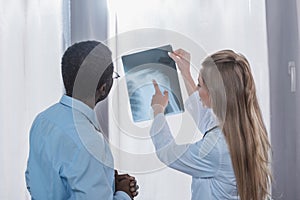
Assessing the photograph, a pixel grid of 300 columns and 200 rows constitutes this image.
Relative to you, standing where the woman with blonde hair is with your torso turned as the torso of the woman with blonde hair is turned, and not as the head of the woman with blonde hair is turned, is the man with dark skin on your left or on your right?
on your left

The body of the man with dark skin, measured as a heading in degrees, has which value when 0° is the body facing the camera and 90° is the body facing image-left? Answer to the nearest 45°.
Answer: approximately 225°

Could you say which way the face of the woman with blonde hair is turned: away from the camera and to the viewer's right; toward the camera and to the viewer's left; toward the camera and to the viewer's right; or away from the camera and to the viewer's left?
away from the camera and to the viewer's left

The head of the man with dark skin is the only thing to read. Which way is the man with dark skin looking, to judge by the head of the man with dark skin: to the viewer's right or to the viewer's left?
to the viewer's right

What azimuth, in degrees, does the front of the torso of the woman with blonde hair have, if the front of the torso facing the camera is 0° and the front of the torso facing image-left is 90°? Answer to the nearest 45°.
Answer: approximately 135°
